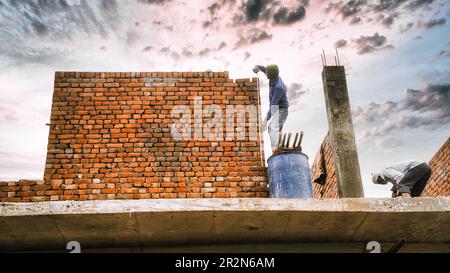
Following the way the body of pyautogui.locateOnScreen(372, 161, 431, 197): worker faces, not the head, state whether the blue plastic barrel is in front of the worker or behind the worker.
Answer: in front

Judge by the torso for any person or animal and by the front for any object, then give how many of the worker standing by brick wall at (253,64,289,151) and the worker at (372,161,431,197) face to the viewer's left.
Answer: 2

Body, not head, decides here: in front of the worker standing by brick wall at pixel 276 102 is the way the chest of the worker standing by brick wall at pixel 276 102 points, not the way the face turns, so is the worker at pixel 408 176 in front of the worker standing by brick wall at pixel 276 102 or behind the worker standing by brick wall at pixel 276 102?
behind

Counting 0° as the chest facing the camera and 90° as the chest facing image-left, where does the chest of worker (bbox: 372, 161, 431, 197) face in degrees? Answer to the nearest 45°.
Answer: approximately 90°

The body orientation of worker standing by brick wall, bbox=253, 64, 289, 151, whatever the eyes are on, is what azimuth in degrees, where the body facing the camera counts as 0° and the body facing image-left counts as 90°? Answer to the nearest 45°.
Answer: approximately 90°
